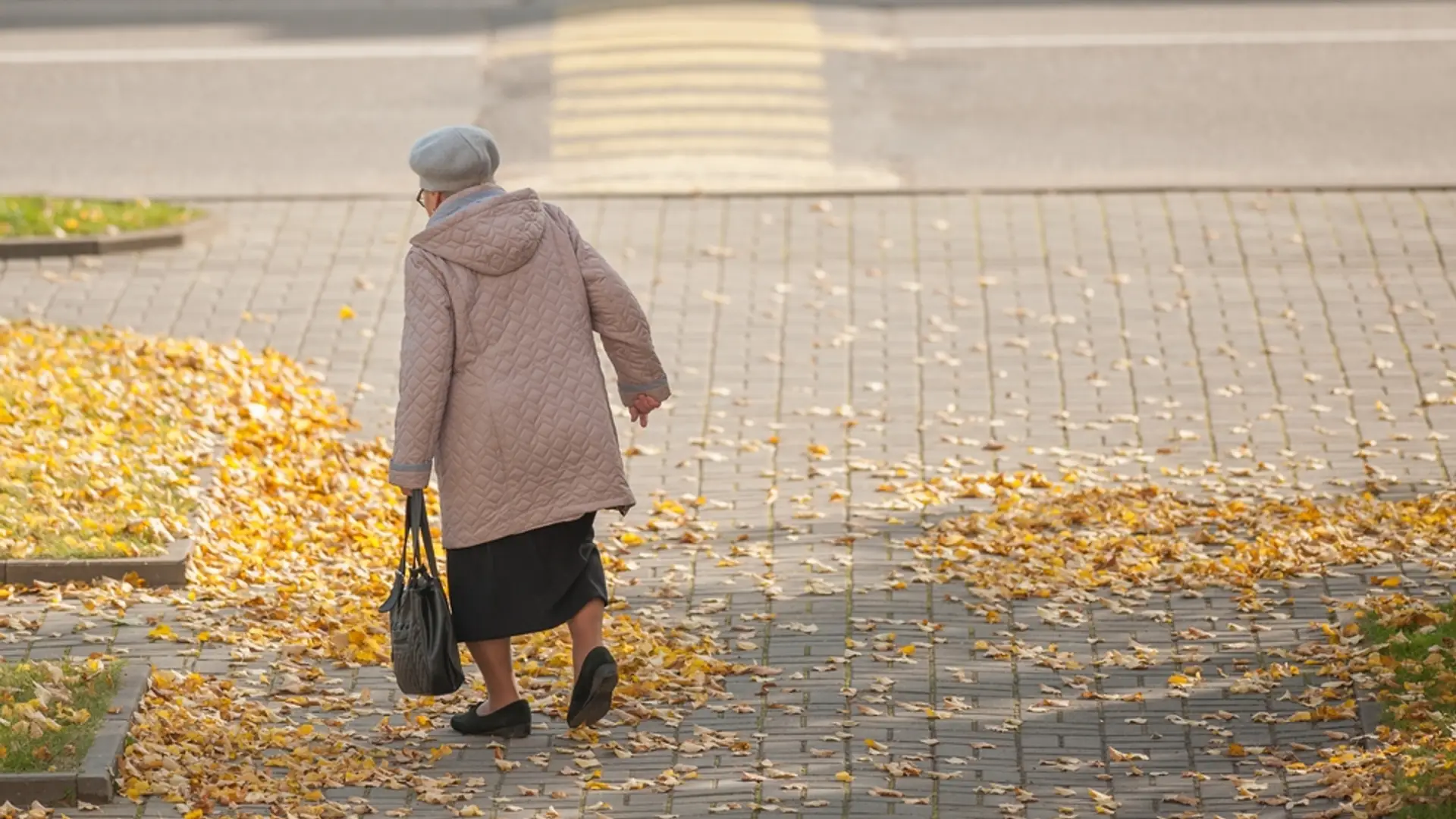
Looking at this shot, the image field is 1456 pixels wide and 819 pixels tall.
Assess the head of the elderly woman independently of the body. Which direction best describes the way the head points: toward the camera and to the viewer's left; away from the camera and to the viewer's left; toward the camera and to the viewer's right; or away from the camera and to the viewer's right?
away from the camera and to the viewer's left

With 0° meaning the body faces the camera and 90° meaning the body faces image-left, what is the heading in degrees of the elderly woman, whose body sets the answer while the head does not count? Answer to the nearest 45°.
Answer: approximately 135°

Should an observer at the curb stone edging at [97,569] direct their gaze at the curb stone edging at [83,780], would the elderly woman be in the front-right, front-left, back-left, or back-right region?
front-left

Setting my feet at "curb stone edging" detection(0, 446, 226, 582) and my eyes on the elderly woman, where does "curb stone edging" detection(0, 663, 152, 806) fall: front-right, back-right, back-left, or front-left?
front-right

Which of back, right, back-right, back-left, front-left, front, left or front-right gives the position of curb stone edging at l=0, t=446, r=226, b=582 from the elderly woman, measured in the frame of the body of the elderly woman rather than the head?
front
